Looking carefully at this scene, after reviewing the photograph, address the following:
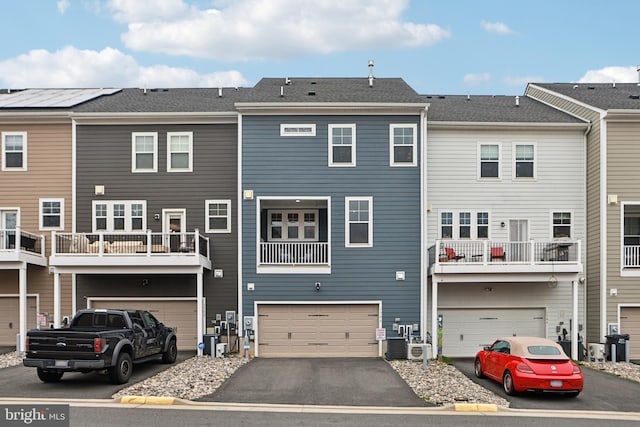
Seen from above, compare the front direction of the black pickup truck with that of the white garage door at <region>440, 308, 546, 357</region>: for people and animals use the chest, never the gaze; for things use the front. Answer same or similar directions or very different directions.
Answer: very different directions

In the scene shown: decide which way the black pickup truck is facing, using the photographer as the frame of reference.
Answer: facing away from the viewer and to the right of the viewer

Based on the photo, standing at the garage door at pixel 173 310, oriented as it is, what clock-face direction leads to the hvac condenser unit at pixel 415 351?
The hvac condenser unit is roughly at 10 o'clock from the garage door.

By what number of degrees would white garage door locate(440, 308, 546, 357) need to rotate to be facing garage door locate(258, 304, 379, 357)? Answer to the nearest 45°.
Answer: approximately 45° to its right

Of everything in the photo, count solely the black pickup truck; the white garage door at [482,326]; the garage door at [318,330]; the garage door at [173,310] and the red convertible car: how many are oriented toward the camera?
3

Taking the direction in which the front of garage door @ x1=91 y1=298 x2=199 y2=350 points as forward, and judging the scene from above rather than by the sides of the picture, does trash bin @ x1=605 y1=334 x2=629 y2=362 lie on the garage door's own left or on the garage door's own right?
on the garage door's own left

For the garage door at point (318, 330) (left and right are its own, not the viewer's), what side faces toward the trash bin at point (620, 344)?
left

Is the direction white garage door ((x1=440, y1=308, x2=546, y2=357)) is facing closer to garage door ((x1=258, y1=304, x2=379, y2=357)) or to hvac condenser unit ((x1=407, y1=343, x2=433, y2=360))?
the hvac condenser unit

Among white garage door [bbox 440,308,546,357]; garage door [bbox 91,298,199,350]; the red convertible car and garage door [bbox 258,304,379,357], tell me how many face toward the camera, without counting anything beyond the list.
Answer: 3
